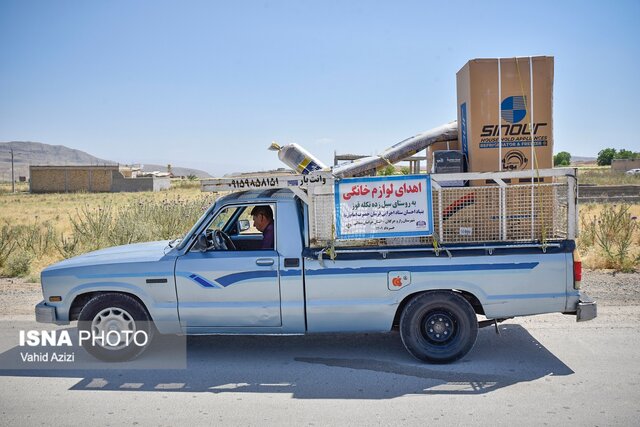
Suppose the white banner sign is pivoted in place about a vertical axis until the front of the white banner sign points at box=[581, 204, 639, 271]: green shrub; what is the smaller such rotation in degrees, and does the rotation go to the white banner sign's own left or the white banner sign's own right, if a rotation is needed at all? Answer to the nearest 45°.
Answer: approximately 135° to the white banner sign's own left

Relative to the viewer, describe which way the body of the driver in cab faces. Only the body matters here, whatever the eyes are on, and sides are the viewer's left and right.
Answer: facing to the left of the viewer

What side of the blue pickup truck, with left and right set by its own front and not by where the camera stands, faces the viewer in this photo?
left

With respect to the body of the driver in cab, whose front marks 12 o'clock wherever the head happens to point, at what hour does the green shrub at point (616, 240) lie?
The green shrub is roughly at 5 o'clock from the driver in cab.

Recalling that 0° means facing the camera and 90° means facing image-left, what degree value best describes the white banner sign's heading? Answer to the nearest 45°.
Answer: approximately 0°

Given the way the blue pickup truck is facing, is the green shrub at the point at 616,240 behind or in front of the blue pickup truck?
behind
